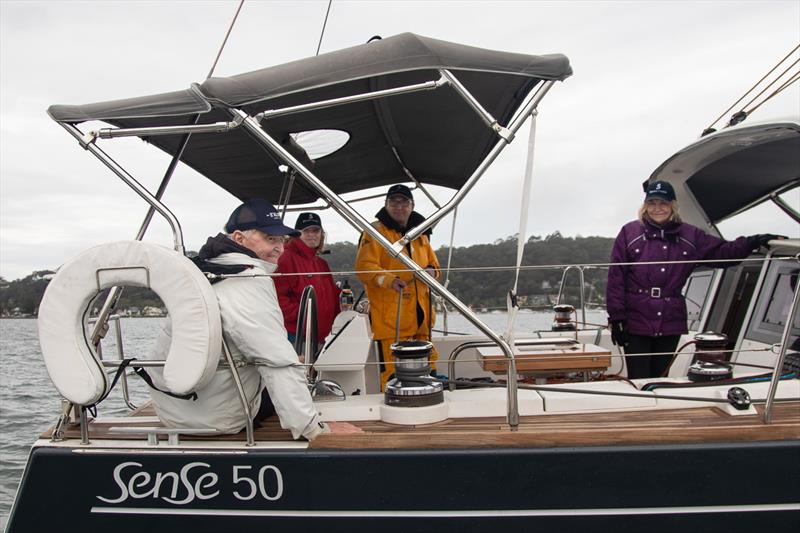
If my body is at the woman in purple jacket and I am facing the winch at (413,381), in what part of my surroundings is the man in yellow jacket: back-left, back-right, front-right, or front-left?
front-right

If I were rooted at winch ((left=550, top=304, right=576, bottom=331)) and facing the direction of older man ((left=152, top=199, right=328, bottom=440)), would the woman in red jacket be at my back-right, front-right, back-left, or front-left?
front-right

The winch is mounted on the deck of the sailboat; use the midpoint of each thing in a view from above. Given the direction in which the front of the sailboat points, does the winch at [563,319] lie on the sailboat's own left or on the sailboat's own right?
on the sailboat's own left

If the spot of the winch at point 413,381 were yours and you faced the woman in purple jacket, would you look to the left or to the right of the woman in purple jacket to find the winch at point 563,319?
left

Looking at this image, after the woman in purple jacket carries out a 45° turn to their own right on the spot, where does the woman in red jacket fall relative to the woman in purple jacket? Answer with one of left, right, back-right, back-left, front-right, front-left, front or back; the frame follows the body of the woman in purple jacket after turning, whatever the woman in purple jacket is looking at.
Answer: front-right

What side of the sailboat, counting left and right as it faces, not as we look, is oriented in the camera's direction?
right

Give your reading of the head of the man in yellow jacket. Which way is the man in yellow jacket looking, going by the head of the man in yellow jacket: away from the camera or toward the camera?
toward the camera

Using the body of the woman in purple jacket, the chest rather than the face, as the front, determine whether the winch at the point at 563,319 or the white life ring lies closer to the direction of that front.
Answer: the white life ring

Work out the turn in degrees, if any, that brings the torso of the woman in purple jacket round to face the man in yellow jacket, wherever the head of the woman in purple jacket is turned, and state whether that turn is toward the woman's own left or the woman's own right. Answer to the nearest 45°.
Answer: approximately 90° to the woman's own right

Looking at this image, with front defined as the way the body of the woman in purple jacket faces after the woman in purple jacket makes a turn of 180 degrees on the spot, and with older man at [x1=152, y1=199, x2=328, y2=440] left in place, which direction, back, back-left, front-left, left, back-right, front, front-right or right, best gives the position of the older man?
back-left

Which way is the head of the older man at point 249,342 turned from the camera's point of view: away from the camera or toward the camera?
toward the camera

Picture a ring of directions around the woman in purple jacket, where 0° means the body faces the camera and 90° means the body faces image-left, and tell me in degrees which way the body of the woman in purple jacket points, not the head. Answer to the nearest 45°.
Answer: approximately 0°
